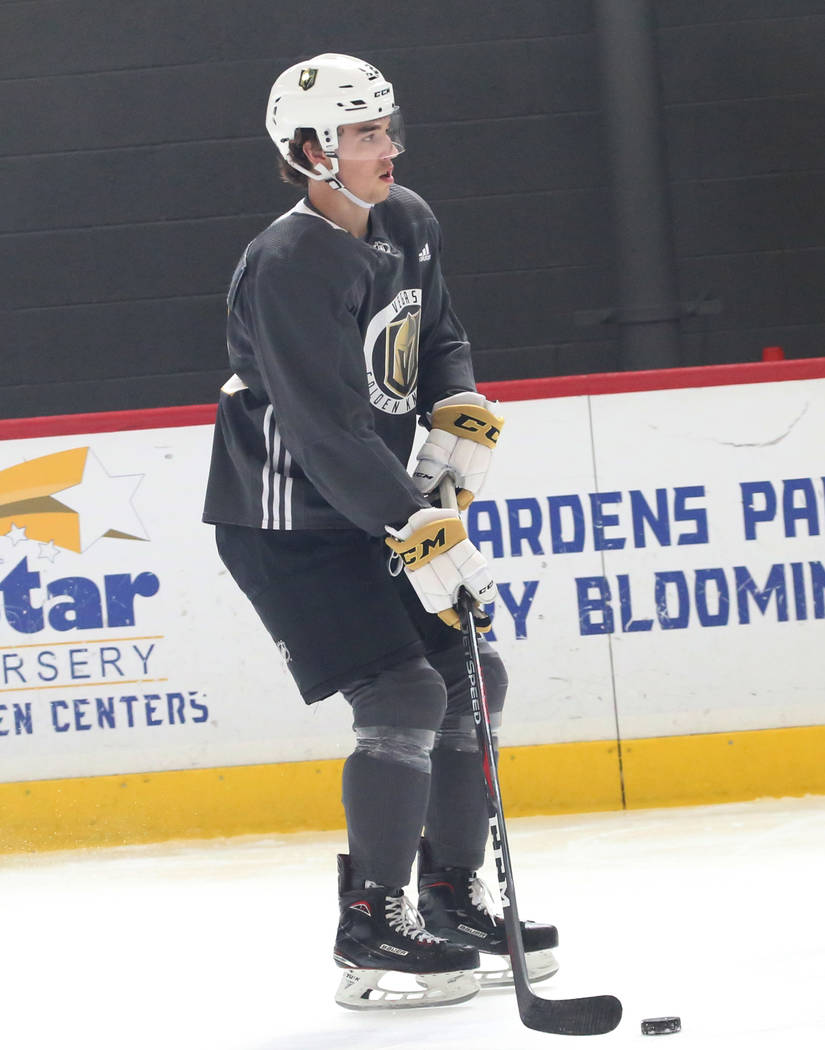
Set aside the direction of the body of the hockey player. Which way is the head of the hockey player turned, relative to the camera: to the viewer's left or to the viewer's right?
to the viewer's right

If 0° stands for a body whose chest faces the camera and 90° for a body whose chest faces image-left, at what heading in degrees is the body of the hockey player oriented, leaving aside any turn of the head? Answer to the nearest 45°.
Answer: approximately 315°
